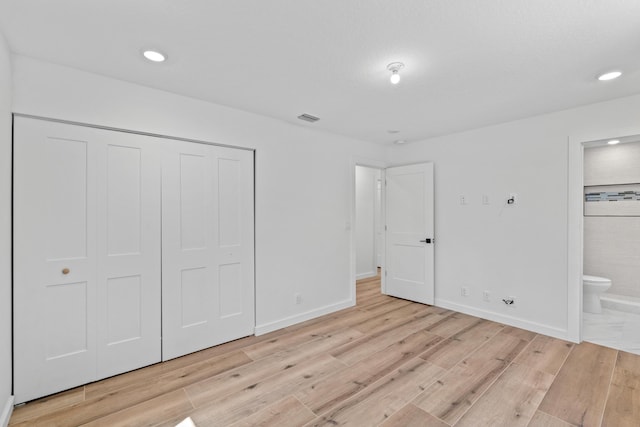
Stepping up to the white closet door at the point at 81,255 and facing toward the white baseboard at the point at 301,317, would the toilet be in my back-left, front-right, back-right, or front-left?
front-right

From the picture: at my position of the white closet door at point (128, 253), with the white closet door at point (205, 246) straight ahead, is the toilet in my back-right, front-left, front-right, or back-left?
front-right

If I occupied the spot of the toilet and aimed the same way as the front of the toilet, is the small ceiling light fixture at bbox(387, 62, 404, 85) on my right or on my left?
on my right
